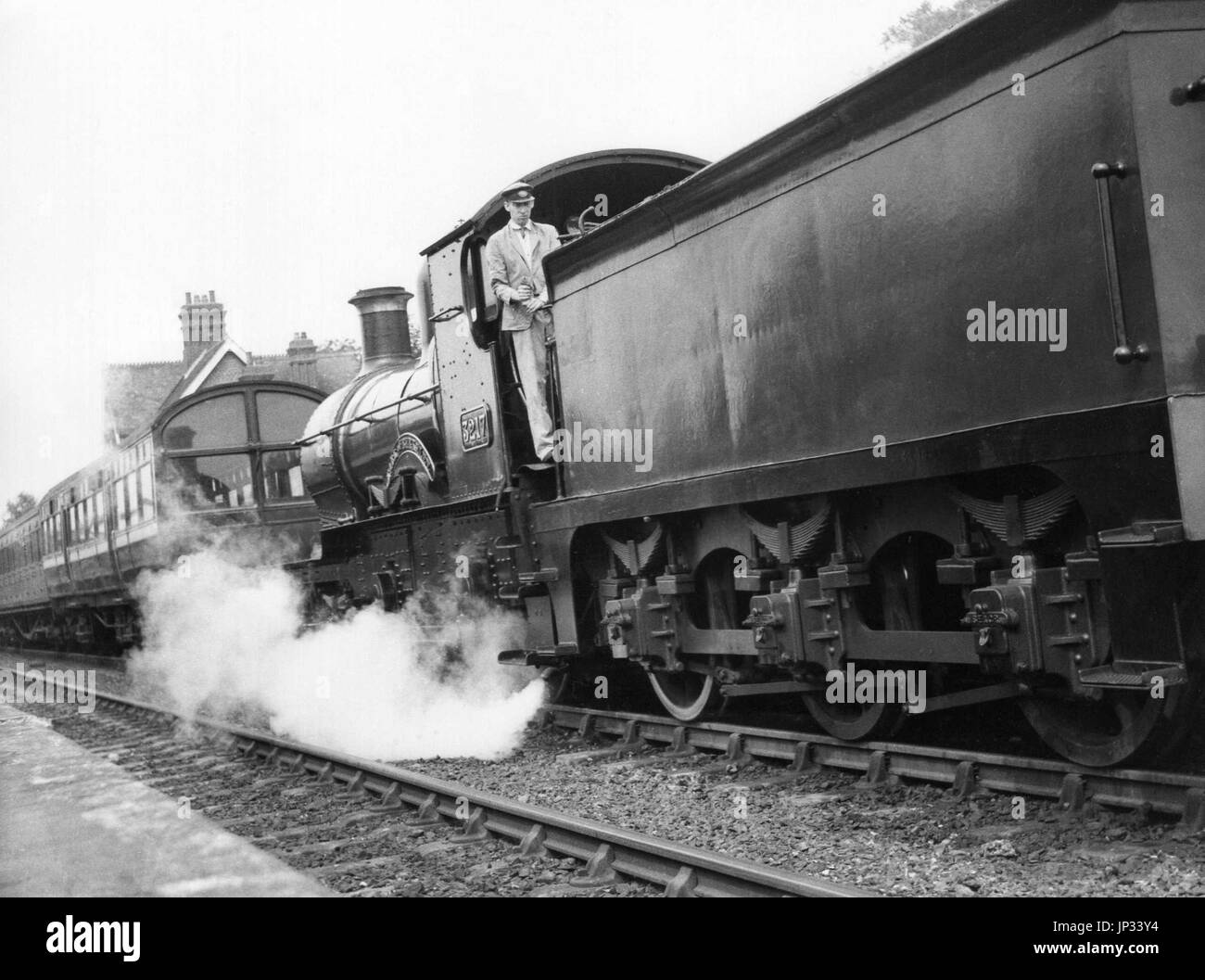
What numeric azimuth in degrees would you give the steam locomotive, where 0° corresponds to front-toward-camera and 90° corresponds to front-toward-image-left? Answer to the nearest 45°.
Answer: approximately 135°

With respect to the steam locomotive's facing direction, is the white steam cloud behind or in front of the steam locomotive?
in front
